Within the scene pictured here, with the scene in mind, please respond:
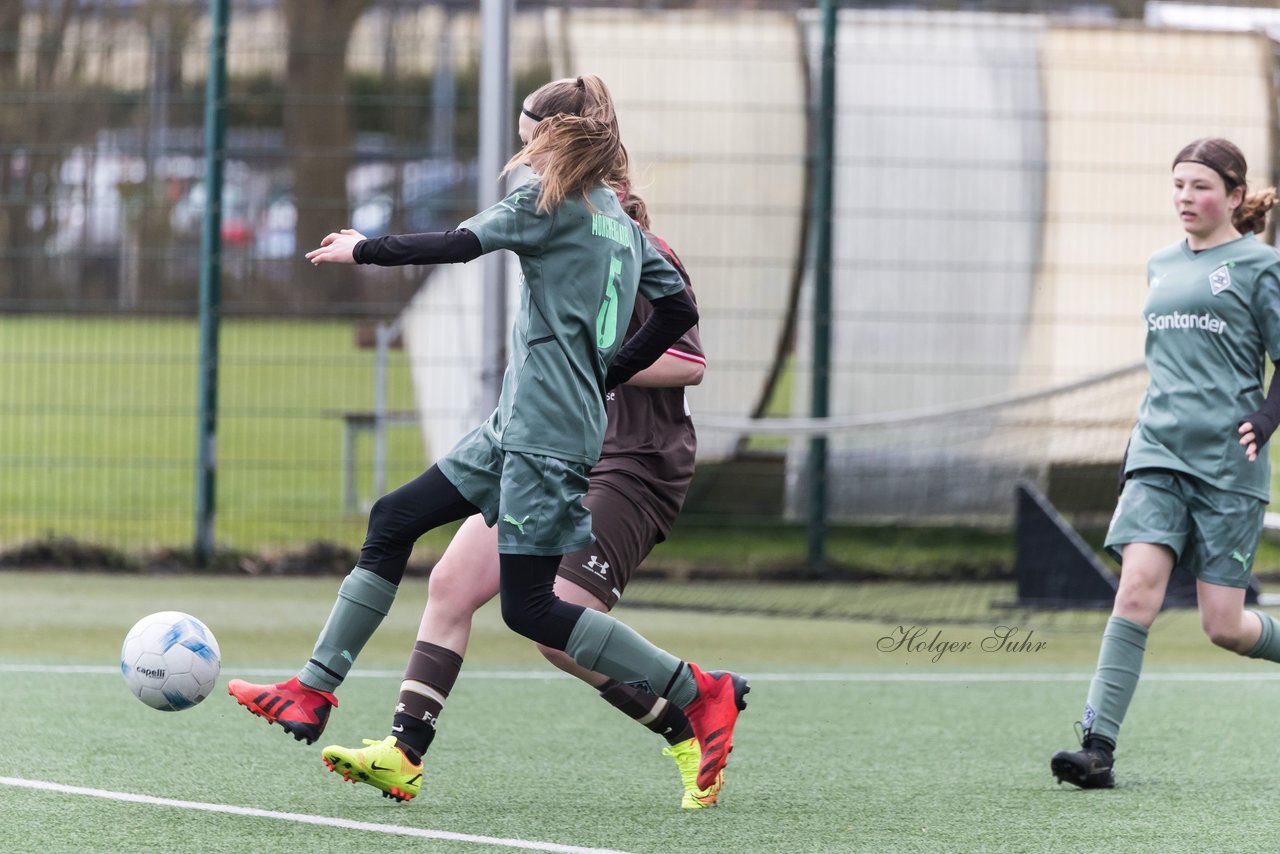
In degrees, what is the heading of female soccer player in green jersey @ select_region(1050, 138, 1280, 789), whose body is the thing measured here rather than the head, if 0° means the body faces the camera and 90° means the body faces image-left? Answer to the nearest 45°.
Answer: approximately 45°

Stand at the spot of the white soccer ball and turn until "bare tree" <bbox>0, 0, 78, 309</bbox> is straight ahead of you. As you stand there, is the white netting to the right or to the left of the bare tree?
right

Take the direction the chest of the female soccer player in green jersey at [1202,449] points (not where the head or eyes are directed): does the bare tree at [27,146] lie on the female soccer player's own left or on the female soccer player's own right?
on the female soccer player's own right

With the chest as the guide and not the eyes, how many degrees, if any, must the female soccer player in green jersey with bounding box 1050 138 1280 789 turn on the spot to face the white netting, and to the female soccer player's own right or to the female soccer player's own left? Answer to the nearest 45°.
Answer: approximately 135° to the female soccer player's own right

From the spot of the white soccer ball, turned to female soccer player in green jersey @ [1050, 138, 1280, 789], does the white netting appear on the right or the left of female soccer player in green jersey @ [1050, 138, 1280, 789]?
left

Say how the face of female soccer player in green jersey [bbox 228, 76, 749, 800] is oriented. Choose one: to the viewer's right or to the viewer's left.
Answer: to the viewer's left

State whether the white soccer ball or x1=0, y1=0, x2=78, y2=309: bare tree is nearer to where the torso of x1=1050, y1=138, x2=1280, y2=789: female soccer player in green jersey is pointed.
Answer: the white soccer ball

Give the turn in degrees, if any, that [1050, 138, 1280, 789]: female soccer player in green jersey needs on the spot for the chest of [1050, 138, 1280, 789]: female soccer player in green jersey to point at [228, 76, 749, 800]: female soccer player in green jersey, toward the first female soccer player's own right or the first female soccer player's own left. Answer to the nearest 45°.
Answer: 0° — they already face them

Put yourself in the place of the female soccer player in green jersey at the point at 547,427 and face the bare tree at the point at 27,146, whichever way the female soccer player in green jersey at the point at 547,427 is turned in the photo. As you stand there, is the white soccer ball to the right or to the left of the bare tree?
left
